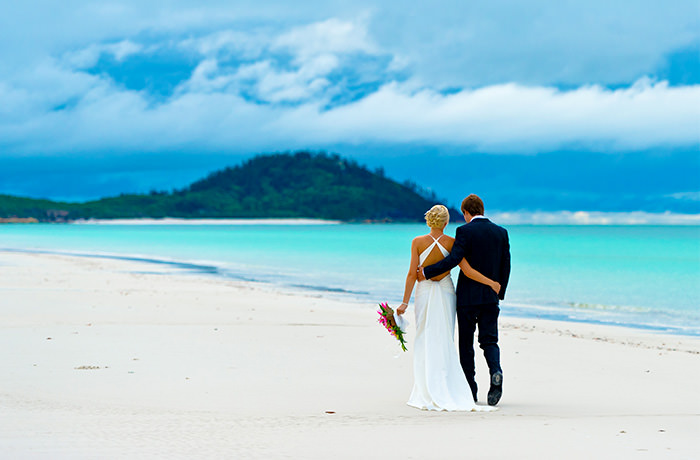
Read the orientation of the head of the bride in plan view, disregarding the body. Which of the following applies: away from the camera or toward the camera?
away from the camera

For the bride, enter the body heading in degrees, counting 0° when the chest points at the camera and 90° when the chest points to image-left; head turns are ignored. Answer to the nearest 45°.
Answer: approximately 180°
